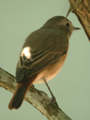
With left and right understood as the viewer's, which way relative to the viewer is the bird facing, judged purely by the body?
facing away from the viewer and to the right of the viewer
